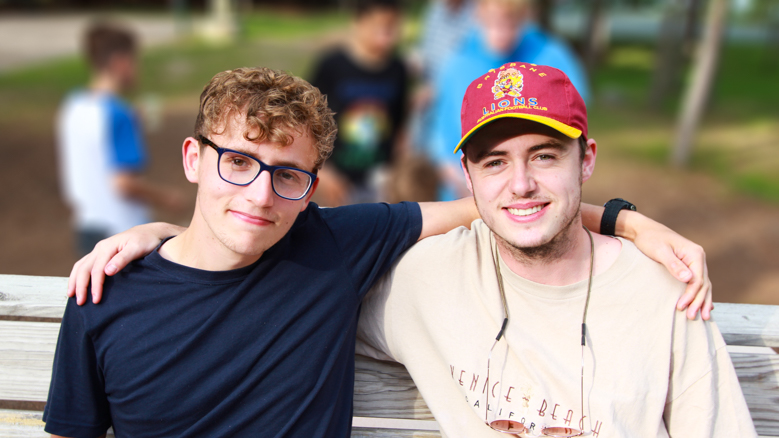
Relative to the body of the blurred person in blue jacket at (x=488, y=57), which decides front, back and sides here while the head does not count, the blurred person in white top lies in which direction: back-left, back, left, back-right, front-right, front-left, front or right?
right

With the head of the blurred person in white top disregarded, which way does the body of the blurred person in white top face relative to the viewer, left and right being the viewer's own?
facing away from the viewer and to the right of the viewer

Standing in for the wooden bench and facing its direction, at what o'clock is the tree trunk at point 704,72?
The tree trunk is roughly at 7 o'clock from the wooden bench.

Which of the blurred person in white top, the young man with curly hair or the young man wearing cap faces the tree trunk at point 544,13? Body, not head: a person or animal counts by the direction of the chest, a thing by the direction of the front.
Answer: the blurred person in white top

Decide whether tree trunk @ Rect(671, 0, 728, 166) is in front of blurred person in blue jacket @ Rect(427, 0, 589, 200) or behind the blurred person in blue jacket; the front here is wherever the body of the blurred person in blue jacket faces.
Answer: behind

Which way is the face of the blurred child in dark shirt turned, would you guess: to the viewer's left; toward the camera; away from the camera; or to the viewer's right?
toward the camera

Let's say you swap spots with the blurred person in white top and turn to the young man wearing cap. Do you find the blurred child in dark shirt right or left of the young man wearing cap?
left

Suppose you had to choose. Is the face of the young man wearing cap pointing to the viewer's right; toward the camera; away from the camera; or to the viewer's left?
toward the camera

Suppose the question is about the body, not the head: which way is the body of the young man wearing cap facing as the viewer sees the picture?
toward the camera

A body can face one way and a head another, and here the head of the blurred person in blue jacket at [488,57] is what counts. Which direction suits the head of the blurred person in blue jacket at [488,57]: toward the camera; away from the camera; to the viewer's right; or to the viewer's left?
toward the camera

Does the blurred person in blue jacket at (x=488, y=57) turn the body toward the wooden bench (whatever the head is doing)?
yes

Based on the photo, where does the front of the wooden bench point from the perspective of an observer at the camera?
facing the viewer

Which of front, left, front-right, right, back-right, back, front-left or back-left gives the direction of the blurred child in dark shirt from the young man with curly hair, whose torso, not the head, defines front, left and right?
back

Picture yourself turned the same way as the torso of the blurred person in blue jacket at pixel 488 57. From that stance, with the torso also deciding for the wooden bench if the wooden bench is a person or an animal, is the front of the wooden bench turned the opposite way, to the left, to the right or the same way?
the same way

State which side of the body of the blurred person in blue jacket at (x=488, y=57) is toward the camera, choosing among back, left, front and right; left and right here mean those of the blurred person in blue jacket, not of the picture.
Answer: front

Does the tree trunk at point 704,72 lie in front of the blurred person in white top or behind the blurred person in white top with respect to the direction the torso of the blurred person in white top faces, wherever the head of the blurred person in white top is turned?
in front
